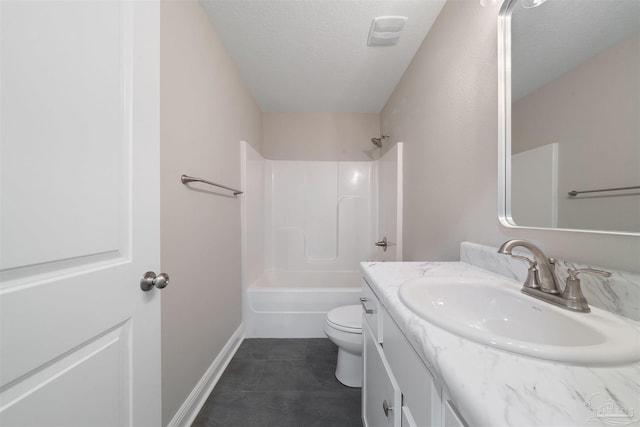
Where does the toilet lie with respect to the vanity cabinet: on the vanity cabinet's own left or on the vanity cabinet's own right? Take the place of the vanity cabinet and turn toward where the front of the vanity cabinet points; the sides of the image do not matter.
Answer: on the vanity cabinet's own right

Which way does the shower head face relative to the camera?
to the viewer's left

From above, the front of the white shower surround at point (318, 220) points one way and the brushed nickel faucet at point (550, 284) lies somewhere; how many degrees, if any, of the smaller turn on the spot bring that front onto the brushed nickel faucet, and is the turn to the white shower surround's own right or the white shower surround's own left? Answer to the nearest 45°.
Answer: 0° — it already faces it

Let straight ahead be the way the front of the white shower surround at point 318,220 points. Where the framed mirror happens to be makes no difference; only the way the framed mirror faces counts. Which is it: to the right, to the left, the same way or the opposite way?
to the right

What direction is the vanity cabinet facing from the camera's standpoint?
to the viewer's left

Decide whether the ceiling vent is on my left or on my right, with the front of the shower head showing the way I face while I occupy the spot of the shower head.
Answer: on my left

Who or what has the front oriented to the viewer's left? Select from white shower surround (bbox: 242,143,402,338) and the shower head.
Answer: the shower head

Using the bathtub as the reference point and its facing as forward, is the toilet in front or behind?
in front

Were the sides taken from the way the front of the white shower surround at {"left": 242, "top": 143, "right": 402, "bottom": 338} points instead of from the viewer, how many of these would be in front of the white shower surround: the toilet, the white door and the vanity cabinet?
3

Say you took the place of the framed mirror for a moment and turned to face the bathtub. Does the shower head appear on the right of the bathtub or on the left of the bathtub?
right

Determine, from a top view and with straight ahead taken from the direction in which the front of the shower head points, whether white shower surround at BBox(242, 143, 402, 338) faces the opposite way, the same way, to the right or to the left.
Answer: to the left

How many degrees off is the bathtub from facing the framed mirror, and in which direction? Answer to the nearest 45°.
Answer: approximately 45° to its left

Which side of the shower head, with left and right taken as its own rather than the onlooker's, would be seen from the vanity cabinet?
left
